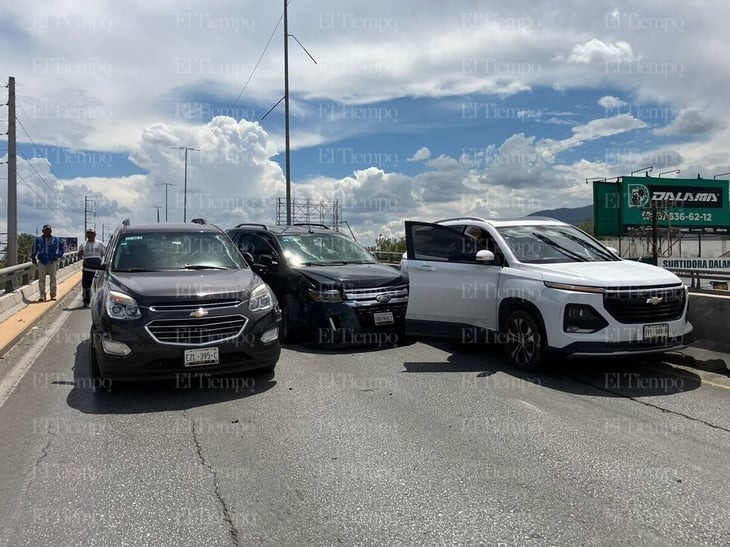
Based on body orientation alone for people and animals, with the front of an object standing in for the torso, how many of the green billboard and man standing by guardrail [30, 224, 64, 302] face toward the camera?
2

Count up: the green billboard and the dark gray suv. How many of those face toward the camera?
2
